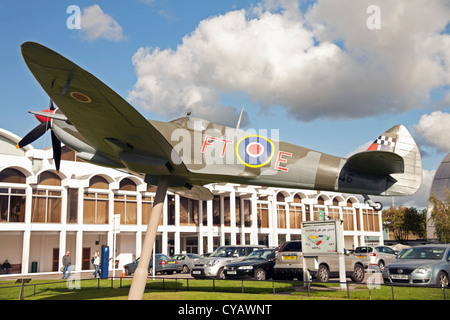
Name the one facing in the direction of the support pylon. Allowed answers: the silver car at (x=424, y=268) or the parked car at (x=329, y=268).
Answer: the silver car

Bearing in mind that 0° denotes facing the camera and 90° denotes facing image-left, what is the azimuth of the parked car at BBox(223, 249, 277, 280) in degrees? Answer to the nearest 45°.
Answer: approximately 45°

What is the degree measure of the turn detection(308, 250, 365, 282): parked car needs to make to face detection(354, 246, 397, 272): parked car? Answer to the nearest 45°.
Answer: approximately 45° to its left

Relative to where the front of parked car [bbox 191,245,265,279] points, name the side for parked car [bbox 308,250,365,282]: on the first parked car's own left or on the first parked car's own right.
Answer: on the first parked car's own left

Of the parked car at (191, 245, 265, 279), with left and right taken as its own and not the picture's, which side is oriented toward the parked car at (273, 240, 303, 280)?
left

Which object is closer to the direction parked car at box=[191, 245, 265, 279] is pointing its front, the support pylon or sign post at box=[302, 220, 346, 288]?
the support pylon

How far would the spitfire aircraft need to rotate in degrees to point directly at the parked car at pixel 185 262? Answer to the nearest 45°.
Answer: approximately 45° to its right

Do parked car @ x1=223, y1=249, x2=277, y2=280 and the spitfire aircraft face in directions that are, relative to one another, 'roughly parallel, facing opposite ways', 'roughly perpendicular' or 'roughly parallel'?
roughly perpendicular
